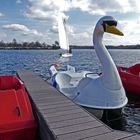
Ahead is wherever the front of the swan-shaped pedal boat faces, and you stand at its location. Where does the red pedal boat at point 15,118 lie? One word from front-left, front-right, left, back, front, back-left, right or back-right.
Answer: right

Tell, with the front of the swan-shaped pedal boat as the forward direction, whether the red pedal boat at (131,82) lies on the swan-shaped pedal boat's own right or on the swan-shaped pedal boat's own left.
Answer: on the swan-shaped pedal boat's own left

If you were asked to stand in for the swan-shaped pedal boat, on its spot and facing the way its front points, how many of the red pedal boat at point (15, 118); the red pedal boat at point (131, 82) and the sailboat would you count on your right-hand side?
1

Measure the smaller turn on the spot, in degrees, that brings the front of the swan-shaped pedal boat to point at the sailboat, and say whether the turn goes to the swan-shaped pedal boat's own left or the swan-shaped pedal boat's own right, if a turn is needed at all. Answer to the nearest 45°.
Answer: approximately 135° to the swan-shaped pedal boat's own left

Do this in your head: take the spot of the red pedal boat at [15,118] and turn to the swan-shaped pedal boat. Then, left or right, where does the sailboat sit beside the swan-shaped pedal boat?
left

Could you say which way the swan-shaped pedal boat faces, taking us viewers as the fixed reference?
facing the viewer and to the right of the viewer
